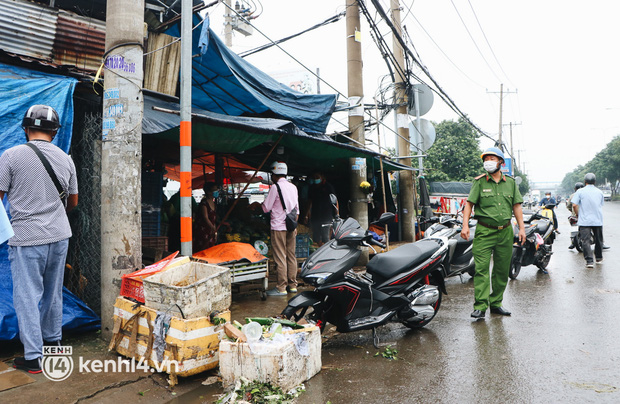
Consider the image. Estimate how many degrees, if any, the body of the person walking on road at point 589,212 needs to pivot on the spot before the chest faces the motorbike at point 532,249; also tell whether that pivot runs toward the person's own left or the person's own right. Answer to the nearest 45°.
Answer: approximately 135° to the person's own left

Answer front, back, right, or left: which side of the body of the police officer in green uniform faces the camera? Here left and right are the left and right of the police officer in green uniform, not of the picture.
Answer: front

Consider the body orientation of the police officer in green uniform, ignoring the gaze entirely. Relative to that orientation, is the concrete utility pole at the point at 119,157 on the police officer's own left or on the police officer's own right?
on the police officer's own right

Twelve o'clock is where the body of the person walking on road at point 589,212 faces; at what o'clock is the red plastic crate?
The red plastic crate is roughly at 7 o'clock from the person walking on road.

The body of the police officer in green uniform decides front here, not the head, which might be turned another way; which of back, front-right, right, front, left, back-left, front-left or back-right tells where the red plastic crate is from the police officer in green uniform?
front-right

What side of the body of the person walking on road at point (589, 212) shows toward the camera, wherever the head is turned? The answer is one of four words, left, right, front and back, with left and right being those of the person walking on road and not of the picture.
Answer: back

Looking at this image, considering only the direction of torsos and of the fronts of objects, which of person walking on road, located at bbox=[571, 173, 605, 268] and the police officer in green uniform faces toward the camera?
the police officer in green uniform

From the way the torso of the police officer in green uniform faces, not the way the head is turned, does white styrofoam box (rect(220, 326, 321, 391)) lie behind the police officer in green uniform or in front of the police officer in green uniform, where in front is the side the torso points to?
in front

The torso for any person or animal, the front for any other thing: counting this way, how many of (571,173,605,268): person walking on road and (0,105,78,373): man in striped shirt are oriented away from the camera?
2

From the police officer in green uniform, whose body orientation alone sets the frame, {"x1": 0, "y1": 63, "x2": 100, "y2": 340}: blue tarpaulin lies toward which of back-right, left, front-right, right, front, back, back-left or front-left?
front-right

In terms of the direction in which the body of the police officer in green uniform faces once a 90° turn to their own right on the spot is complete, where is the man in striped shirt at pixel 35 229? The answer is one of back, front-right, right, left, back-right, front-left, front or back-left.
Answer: front-left

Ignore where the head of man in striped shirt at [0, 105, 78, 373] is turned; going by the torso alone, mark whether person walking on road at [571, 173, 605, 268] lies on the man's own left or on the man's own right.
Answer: on the man's own right

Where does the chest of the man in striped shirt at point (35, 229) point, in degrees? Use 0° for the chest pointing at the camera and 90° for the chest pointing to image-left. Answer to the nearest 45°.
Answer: approximately 180°

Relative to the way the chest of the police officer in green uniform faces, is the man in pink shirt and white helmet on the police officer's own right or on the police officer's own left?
on the police officer's own right
